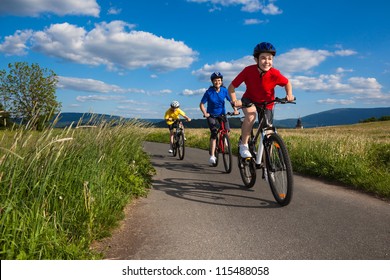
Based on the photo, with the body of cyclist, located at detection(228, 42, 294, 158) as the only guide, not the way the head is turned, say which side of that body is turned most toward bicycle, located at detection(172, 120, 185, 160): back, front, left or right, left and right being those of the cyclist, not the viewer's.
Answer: back

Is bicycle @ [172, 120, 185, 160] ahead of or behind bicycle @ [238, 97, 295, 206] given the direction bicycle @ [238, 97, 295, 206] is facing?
behind

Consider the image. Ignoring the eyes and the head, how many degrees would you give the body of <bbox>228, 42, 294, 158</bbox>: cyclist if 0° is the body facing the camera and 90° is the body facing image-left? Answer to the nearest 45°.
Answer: approximately 315°

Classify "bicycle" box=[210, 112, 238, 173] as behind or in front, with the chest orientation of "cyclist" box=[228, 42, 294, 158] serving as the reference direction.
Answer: behind

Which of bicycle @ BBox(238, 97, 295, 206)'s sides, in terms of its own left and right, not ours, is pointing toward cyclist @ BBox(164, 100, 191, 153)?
back
